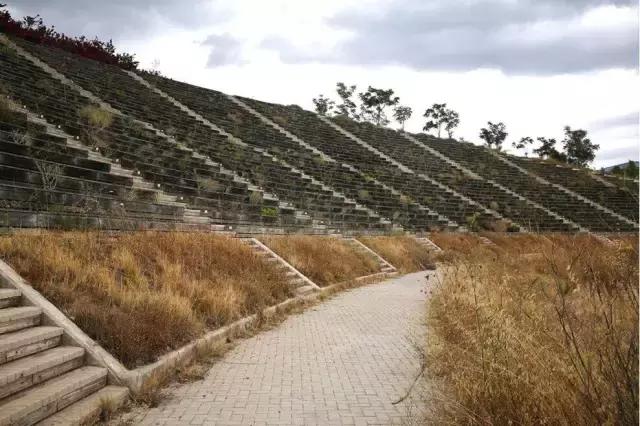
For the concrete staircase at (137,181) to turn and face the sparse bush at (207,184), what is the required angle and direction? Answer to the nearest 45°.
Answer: approximately 90° to its left

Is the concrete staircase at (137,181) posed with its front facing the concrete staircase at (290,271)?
yes

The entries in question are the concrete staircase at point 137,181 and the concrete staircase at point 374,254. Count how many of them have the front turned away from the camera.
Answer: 0

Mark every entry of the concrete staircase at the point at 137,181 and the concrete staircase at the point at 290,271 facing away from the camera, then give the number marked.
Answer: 0

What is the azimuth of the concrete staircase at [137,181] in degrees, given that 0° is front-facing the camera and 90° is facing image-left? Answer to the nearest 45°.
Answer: approximately 315°

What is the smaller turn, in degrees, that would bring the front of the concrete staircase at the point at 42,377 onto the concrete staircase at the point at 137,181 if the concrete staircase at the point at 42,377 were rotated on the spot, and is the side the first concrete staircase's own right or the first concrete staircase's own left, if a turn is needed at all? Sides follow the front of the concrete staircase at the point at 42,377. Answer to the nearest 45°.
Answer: approximately 135° to the first concrete staircase's own left

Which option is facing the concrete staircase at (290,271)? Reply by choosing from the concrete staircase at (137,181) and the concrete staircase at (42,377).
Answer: the concrete staircase at (137,181)

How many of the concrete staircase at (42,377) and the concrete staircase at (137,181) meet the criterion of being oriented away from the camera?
0

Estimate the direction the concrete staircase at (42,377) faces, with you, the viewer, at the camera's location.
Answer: facing the viewer and to the right of the viewer
